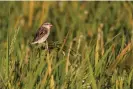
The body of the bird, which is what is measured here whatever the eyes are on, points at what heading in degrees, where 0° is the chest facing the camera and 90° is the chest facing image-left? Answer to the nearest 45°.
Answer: approximately 270°
